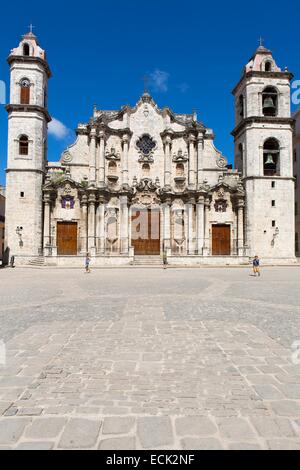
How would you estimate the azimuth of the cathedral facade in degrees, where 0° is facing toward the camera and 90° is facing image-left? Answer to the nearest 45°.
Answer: approximately 0°
